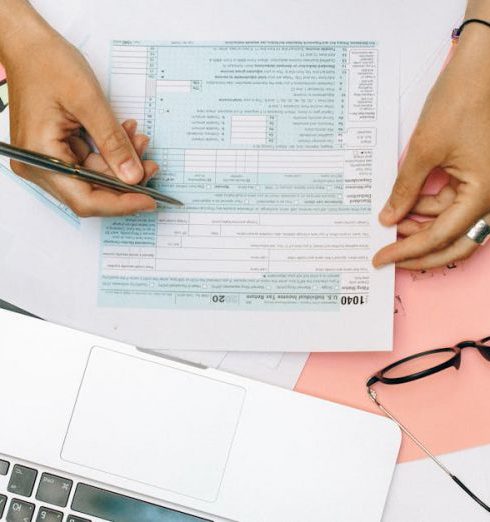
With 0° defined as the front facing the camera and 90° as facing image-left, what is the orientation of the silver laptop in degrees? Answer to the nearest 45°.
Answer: approximately 180°

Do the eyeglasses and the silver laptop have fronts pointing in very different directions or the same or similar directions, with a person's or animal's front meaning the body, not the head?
same or similar directions

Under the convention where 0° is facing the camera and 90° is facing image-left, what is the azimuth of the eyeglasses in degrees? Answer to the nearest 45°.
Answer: approximately 135°

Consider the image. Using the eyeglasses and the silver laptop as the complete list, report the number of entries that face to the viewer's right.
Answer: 0
